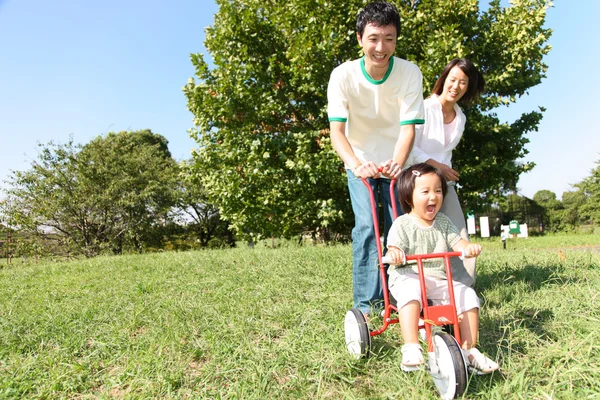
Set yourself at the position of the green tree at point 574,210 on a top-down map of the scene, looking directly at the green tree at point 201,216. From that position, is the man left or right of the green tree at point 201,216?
left

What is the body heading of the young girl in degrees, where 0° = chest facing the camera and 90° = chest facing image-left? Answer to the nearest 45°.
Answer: approximately 315°

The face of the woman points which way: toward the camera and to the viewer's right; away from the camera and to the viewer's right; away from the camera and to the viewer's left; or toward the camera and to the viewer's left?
toward the camera and to the viewer's left

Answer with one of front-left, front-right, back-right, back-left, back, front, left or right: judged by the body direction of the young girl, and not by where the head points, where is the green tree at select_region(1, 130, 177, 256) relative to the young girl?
back

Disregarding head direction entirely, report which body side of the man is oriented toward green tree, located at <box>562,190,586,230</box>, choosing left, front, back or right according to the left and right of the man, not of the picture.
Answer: back

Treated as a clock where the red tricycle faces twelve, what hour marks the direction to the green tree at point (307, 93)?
The green tree is roughly at 7 o'clock from the red tricycle.

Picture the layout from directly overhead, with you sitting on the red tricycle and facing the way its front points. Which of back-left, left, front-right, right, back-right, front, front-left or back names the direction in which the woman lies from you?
back-left

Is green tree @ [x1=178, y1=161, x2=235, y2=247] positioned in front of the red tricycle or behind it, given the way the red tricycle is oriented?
behind

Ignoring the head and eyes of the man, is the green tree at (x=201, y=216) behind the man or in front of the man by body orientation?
behind

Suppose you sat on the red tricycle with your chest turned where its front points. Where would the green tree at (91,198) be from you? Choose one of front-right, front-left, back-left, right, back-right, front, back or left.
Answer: back

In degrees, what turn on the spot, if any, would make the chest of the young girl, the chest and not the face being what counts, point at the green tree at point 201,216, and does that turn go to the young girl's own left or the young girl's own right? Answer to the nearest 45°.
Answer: approximately 180°

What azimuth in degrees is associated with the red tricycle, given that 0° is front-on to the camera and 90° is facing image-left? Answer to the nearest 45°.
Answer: approximately 315°
